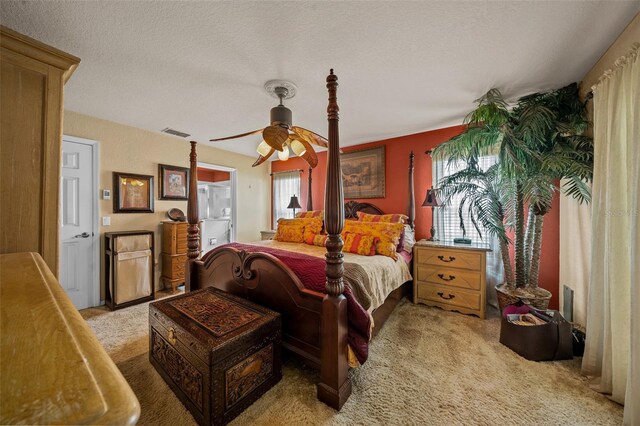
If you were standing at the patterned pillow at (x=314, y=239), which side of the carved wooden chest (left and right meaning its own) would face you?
back

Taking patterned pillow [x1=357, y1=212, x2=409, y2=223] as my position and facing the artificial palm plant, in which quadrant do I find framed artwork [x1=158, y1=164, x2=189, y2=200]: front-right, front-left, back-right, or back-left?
back-right

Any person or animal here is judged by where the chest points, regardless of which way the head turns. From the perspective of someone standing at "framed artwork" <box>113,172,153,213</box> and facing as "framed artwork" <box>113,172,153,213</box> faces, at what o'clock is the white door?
The white door is roughly at 4 o'clock from the framed artwork.

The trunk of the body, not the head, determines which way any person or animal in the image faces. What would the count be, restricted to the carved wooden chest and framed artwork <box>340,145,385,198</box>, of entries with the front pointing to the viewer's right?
0

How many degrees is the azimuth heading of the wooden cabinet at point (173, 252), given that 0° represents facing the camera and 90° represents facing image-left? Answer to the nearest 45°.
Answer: approximately 315°

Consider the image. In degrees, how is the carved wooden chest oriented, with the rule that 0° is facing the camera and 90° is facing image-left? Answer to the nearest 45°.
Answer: approximately 45°

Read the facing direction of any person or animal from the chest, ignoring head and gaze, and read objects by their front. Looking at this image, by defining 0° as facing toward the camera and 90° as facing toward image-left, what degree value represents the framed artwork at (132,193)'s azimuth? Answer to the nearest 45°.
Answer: approximately 315°

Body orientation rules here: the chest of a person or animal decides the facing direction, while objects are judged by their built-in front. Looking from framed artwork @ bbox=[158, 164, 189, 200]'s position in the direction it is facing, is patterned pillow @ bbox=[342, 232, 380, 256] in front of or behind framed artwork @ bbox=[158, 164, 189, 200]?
in front

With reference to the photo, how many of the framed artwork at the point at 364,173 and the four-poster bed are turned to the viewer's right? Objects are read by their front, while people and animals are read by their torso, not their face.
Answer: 0

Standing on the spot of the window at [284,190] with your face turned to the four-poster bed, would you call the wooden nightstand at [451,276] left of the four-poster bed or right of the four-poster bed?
left

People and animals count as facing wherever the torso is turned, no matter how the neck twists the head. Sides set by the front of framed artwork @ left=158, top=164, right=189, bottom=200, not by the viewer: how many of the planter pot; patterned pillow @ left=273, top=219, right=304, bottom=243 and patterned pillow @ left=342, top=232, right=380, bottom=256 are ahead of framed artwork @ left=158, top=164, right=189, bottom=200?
3

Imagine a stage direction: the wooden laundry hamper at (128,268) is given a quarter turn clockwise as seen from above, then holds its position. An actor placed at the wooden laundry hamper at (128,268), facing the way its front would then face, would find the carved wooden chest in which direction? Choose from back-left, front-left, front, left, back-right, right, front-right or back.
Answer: front-left
